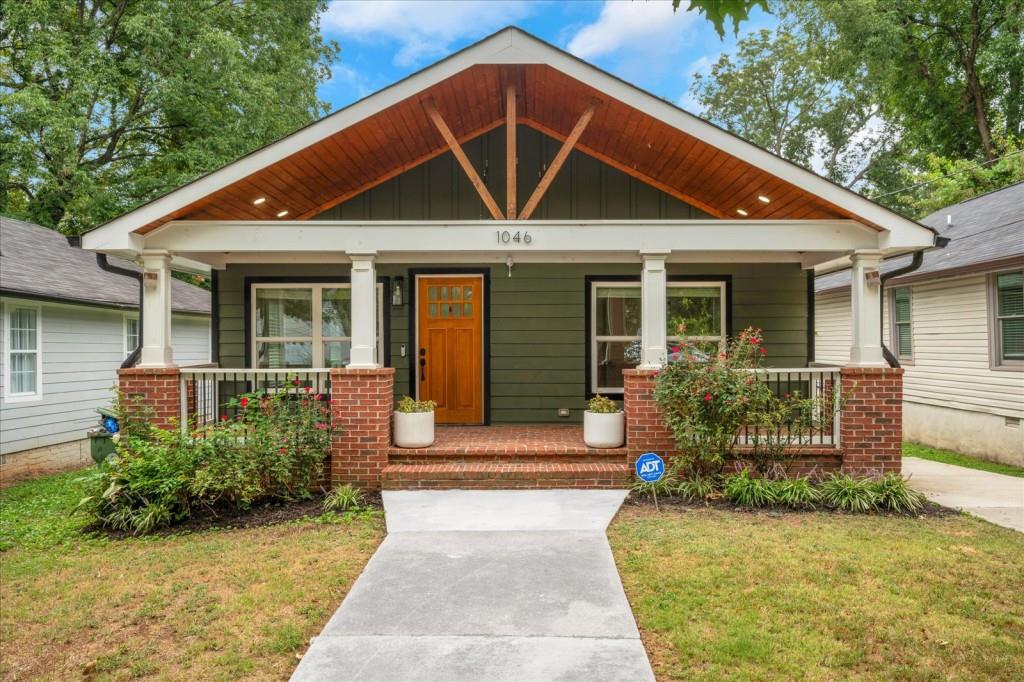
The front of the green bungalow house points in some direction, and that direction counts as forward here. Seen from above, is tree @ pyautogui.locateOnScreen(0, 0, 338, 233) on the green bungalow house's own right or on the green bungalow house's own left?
on the green bungalow house's own right

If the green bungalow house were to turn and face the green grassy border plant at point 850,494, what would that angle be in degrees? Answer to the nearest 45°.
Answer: approximately 90° to its left

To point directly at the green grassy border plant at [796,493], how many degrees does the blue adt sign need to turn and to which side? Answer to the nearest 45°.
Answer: approximately 90° to its left

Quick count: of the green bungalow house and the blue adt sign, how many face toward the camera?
2

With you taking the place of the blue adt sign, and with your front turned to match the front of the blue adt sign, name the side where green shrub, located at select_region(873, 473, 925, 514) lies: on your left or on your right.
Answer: on your left

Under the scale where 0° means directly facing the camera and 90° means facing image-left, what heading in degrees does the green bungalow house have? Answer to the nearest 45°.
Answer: approximately 0°

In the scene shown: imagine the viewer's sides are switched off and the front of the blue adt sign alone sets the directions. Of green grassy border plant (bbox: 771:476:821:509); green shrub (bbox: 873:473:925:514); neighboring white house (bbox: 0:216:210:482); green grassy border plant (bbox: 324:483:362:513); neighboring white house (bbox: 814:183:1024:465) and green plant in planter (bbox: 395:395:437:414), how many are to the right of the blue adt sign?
3

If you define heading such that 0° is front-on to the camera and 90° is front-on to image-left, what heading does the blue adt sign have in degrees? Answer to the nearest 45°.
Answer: approximately 0°

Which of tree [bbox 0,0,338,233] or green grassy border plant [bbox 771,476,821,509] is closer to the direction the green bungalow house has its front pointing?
the green grassy border plant

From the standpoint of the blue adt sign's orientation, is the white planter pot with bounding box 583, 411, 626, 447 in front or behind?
behind

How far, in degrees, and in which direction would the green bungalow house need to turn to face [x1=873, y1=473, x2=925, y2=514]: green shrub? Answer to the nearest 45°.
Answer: approximately 90° to its left

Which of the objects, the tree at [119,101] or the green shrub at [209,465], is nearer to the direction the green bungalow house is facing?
the green shrub

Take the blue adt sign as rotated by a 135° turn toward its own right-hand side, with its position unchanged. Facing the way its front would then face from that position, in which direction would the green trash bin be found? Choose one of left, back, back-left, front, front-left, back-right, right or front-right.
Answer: front-left

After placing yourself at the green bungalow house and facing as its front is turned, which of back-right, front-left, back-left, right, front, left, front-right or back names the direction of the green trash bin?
right
